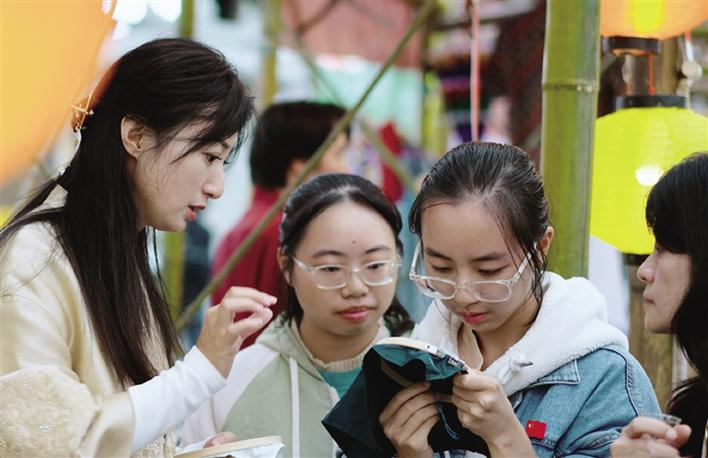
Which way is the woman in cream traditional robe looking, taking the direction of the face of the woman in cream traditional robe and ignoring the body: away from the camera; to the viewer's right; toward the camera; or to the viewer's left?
to the viewer's right

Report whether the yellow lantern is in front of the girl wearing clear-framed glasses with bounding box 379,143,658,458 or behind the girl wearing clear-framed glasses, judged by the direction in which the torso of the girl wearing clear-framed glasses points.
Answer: behind

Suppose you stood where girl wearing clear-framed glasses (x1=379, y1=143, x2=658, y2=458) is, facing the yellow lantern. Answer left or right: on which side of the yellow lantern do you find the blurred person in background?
left

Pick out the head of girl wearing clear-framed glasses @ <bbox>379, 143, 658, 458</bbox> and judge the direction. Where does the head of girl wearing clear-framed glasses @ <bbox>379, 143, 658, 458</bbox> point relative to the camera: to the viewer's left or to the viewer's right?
to the viewer's left

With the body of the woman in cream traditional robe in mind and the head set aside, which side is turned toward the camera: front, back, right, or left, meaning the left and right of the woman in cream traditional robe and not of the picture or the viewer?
right
